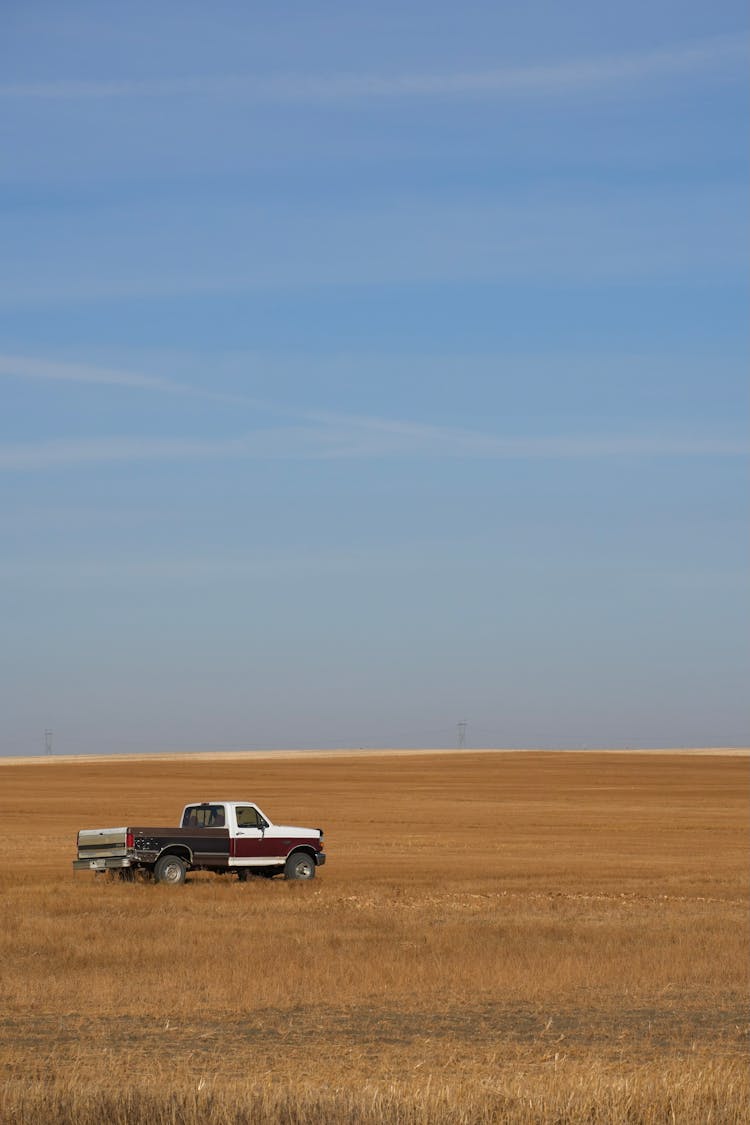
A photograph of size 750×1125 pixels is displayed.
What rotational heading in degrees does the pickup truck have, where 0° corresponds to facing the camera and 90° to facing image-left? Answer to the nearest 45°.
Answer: approximately 225°
